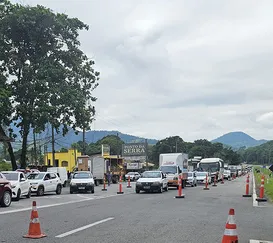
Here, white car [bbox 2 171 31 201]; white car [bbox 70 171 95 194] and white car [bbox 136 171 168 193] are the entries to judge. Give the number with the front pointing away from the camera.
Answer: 0

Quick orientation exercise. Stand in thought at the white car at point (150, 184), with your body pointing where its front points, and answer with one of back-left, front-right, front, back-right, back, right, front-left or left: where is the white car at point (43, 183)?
front-right

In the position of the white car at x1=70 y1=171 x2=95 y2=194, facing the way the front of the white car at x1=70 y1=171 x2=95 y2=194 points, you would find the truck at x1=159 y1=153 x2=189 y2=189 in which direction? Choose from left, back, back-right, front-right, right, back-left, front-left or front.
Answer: back-left

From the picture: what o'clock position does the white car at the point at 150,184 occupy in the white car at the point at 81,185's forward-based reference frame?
the white car at the point at 150,184 is roughly at 10 o'clock from the white car at the point at 81,185.

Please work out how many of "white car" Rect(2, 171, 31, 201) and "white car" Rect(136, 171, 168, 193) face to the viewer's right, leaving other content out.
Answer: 0

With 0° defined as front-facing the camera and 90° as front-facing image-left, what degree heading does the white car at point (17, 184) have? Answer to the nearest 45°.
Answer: approximately 45°

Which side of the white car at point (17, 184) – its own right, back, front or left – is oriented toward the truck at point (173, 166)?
back

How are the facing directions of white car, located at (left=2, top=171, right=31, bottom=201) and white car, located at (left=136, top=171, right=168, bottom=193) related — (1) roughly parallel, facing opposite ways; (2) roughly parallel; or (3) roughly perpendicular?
roughly parallel

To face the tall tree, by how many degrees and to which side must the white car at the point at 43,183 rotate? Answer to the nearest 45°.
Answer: approximately 135° to its right

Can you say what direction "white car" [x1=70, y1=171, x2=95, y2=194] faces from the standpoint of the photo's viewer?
facing the viewer

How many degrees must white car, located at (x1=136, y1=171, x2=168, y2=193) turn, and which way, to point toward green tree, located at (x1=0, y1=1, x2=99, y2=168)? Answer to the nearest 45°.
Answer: approximately 90° to its right

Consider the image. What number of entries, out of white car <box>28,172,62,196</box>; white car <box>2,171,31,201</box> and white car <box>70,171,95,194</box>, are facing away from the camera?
0

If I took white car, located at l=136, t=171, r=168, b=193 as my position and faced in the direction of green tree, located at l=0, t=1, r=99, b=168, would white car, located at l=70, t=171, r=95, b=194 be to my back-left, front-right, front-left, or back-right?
front-left
